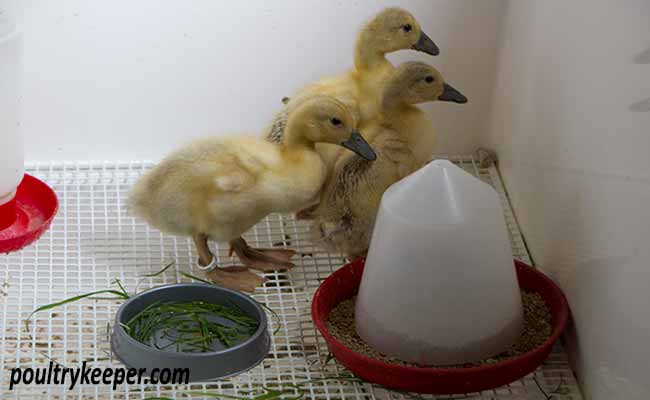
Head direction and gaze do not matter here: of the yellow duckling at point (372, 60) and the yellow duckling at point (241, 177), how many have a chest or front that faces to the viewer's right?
2

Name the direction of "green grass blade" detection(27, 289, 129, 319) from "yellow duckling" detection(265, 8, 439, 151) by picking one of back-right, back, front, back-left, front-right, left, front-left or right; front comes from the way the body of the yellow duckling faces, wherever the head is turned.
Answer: back-right

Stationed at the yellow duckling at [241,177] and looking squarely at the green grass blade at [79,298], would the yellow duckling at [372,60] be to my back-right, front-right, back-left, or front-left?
back-right

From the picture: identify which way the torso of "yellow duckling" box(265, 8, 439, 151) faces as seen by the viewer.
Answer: to the viewer's right

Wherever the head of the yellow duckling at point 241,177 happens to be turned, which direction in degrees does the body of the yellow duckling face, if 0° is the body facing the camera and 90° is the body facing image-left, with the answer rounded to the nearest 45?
approximately 270°
